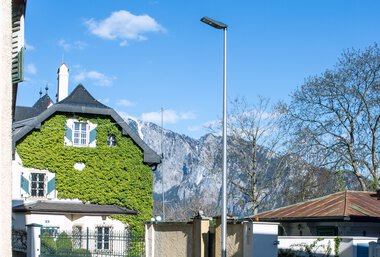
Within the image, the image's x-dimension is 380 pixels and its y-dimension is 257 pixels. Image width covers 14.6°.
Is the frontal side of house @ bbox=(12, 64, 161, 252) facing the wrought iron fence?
yes

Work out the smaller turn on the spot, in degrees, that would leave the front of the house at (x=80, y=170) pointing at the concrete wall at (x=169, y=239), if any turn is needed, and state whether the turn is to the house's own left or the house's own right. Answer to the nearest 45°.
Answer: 0° — it already faces it

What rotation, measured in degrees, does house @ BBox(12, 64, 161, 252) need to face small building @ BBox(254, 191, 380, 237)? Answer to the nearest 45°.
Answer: approximately 45° to its left

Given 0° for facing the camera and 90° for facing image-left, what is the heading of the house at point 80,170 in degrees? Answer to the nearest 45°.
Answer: approximately 0°

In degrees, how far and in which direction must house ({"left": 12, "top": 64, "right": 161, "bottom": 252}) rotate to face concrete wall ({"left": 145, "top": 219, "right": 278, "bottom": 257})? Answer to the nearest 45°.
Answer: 0° — it already faces it
